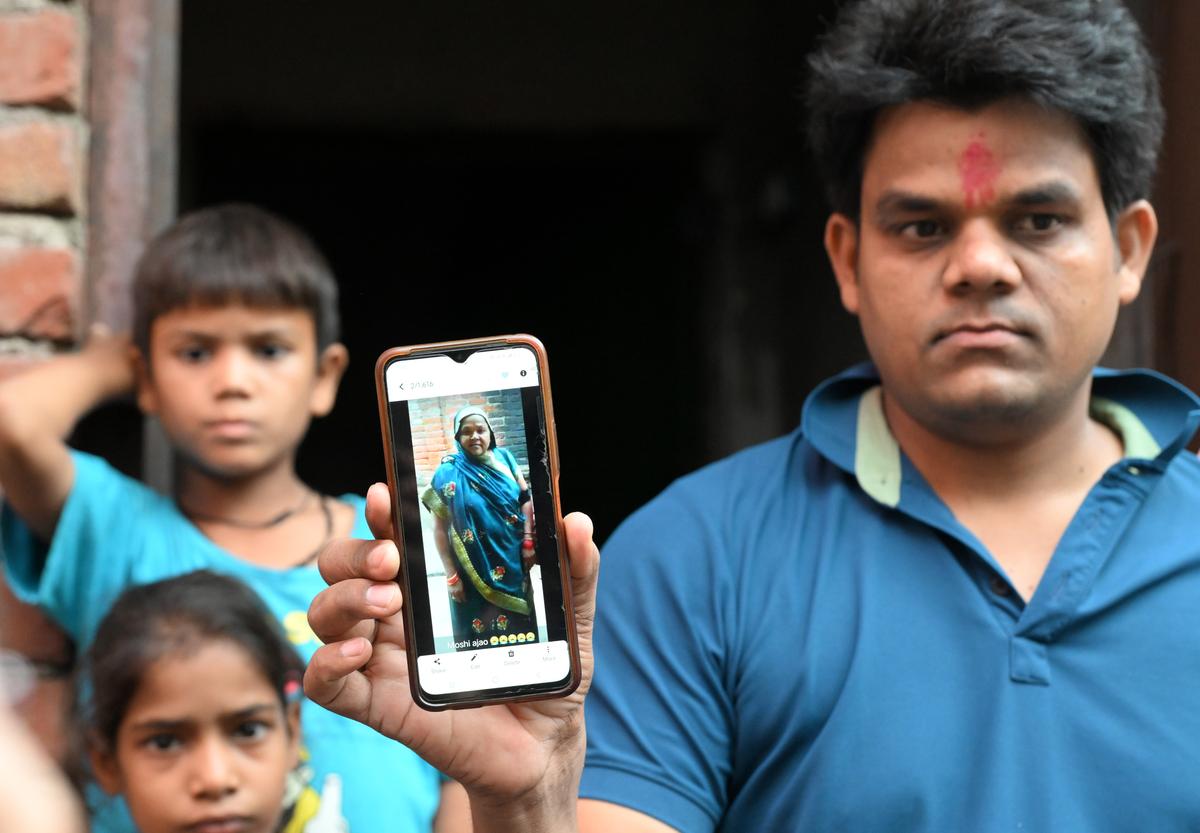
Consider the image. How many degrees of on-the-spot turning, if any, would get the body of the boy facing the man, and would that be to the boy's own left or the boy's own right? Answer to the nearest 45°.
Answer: approximately 45° to the boy's own left

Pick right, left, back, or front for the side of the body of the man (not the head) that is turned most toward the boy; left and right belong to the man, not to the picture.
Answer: right

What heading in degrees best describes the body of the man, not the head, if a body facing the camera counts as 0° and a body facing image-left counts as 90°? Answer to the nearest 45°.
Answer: approximately 0°

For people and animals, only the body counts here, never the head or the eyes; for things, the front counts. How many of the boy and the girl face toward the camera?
2
